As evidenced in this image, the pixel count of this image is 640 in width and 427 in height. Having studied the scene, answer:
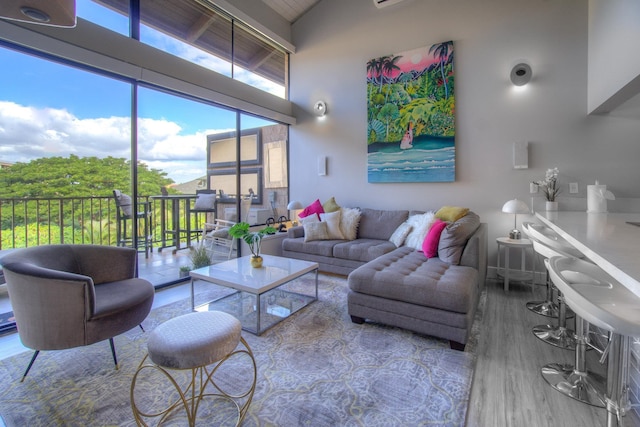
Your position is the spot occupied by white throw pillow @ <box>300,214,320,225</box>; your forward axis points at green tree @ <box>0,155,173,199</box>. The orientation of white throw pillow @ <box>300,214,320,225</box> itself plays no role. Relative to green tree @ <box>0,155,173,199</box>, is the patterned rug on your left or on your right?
left

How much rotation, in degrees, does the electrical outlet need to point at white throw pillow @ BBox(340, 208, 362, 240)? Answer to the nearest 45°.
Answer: approximately 90° to its right

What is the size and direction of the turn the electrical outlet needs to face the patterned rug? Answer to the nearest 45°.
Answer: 0° — it already faces it

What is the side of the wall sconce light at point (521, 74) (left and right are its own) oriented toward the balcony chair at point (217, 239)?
right

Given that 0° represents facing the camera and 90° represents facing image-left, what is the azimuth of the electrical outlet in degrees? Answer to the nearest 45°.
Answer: approximately 0°

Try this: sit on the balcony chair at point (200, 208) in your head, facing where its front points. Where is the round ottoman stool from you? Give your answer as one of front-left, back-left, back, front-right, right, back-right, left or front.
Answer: front-left

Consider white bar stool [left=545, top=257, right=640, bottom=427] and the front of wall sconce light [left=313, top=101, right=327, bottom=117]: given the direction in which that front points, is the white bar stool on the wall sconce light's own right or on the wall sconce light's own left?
on the wall sconce light's own left

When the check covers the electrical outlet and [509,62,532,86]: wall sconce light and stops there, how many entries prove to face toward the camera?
2
